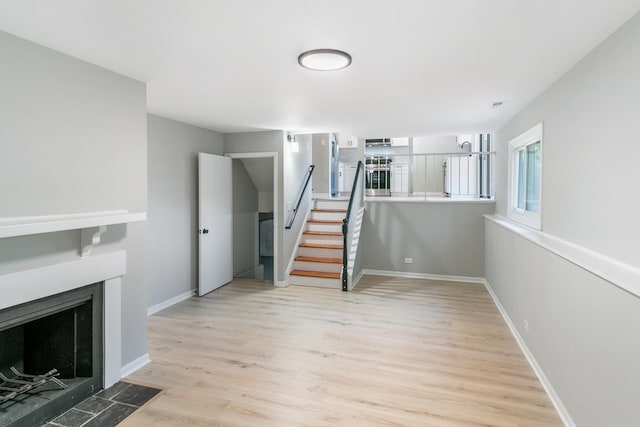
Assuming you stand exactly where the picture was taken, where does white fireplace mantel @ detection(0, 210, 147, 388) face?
facing the viewer and to the right of the viewer

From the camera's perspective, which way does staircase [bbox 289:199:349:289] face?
toward the camera

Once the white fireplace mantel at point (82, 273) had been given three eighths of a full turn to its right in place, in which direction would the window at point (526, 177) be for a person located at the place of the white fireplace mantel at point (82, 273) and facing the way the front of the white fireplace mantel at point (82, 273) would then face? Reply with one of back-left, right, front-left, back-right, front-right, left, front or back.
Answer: back

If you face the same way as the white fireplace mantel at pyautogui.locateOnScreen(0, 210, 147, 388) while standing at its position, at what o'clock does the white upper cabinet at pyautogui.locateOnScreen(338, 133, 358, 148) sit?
The white upper cabinet is roughly at 9 o'clock from the white fireplace mantel.

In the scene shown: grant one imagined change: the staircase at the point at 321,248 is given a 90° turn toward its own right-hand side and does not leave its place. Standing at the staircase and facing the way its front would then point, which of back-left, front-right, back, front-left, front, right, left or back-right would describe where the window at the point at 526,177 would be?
back-left

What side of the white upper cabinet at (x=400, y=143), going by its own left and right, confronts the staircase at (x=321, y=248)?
front

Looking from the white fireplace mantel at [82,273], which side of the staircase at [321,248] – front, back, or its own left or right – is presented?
front

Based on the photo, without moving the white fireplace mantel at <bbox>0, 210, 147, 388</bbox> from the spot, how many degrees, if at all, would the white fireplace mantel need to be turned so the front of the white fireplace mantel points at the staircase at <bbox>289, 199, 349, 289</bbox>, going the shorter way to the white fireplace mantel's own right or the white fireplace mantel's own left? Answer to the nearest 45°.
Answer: approximately 90° to the white fireplace mantel's own left

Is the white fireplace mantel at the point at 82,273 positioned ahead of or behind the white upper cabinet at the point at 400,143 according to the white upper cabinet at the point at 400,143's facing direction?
ahead

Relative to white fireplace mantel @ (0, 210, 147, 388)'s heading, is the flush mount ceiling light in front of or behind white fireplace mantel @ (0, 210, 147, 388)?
in front

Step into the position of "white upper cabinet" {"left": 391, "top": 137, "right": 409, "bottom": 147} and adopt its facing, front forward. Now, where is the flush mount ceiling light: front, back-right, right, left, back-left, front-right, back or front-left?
front

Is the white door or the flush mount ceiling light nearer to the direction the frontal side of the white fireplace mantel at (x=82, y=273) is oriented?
the flush mount ceiling light

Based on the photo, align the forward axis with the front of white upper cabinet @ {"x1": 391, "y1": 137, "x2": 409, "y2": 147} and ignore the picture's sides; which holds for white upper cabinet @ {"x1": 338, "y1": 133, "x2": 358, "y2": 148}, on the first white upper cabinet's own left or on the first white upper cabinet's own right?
on the first white upper cabinet's own right

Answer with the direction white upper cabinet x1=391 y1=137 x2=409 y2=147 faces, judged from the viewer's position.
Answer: facing the viewer

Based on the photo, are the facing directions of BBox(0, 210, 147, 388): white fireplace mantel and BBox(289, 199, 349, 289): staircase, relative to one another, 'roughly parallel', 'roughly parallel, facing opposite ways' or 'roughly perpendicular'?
roughly perpendicular

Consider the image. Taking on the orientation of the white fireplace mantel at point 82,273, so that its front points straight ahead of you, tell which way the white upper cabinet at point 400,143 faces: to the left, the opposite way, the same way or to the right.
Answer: to the right
